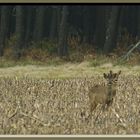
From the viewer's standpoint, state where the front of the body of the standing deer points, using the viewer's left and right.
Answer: facing the viewer and to the right of the viewer
